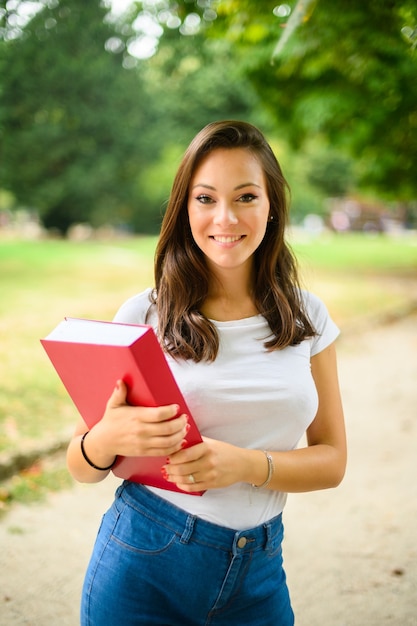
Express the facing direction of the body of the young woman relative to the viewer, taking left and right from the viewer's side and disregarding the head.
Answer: facing the viewer and to the right of the viewer
